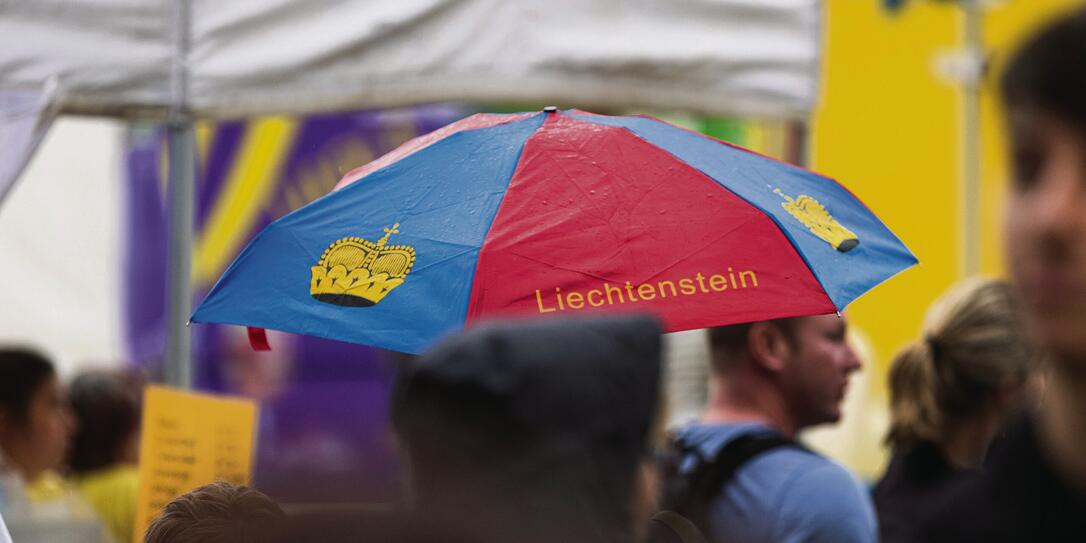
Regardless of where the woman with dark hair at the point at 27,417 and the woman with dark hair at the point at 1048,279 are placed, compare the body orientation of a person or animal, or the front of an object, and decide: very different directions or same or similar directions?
very different directions

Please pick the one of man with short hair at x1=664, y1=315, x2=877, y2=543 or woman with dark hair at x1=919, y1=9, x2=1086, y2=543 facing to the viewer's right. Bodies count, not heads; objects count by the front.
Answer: the man with short hair

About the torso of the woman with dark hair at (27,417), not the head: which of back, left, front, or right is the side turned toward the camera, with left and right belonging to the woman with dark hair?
right

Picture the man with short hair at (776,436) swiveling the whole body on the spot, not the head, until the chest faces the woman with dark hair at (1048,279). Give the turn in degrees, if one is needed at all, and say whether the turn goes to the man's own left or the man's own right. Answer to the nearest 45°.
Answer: approximately 90° to the man's own right

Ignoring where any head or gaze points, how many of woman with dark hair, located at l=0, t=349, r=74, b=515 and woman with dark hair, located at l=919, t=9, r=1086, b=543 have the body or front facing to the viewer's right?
1

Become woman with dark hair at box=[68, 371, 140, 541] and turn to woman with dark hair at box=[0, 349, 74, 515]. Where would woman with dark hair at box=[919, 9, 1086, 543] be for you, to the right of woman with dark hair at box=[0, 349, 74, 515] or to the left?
left

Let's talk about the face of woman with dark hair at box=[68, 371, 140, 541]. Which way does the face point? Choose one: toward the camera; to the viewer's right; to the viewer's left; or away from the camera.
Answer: away from the camera

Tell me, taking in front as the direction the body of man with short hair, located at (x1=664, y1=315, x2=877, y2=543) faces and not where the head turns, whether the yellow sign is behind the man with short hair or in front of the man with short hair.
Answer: behind

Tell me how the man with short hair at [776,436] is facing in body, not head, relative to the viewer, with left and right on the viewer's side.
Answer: facing to the right of the viewer

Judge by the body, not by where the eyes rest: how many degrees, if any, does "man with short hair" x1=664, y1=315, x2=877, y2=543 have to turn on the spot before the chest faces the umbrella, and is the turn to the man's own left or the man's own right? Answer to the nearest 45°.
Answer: approximately 135° to the man's own right

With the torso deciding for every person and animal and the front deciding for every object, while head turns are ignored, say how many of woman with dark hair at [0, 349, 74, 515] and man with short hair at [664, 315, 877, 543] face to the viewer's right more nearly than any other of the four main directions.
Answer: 2

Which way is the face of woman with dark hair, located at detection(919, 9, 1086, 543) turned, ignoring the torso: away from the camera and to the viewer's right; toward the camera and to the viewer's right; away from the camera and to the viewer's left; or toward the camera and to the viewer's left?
toward the camera and to the viewer's left

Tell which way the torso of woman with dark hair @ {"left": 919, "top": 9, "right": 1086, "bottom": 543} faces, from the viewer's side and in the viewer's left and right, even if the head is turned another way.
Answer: facing the viewer and to the left of the viewer

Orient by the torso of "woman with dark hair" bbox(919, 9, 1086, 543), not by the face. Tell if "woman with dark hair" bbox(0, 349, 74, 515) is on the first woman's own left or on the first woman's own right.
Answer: on the first woman's own right
